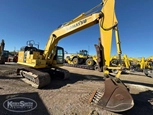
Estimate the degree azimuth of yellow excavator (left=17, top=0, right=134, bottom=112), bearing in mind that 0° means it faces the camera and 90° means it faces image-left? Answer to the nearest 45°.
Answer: approximately 315°
